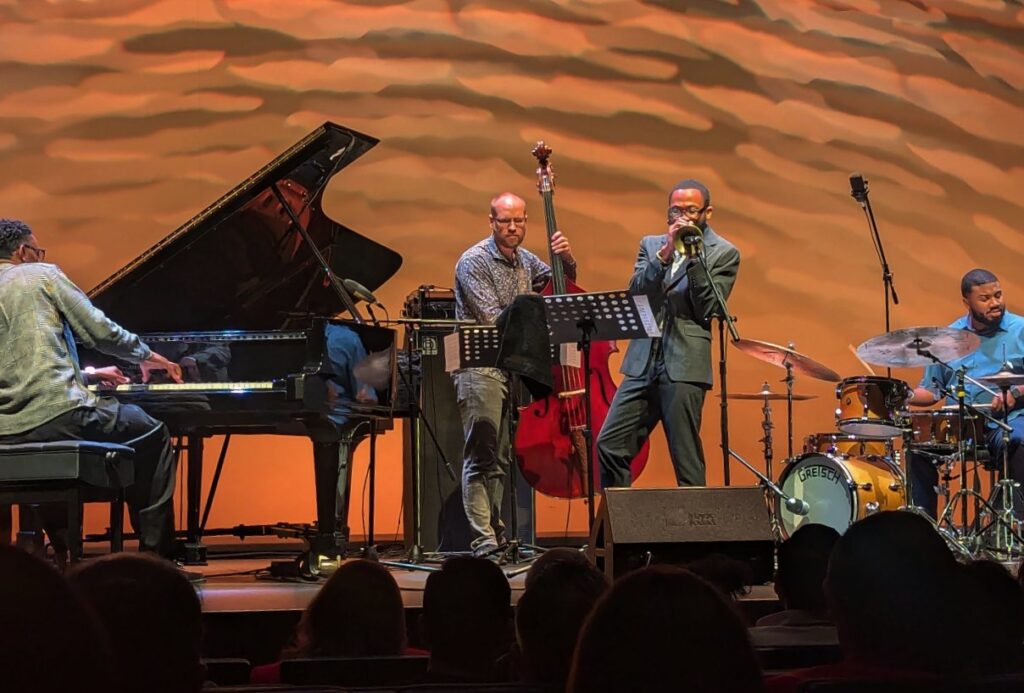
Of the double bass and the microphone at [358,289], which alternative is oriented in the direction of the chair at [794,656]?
the double bass

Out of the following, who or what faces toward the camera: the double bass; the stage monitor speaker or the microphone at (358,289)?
the double bass

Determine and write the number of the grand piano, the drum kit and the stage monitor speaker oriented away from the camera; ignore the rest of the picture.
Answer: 1

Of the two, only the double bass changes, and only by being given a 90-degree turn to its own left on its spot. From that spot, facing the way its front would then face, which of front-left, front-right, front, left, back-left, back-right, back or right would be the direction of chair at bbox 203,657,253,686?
right

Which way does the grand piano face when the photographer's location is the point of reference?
facing the viewer and to the left of the viewer

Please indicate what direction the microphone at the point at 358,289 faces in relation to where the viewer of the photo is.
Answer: facing to the left of the viewer

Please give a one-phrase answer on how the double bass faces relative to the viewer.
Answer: facing the viewer

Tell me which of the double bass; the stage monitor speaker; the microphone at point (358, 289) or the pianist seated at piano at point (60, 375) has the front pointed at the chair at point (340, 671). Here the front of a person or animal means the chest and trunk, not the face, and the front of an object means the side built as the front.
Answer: the double bass

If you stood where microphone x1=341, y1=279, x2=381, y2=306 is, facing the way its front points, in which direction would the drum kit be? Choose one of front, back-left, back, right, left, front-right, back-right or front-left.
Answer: back

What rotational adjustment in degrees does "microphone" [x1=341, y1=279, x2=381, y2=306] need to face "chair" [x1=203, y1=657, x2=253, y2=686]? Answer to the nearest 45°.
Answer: approximately 90° to its left

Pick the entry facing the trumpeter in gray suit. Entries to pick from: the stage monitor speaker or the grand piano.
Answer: the stage monitor speaker

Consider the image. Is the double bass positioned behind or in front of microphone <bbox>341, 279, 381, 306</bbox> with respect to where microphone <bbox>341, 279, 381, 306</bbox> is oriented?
behind

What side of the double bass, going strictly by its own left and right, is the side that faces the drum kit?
left

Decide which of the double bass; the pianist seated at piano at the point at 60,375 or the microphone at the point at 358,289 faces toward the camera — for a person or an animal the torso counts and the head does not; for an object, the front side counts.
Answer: the double bass

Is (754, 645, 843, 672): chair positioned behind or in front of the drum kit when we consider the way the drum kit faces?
in front

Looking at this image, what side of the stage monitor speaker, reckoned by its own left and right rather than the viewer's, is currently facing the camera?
back

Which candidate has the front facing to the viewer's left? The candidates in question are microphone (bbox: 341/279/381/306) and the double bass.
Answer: the microphone
